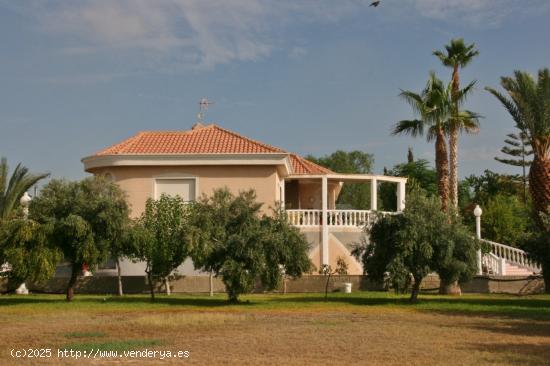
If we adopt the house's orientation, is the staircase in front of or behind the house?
in front
